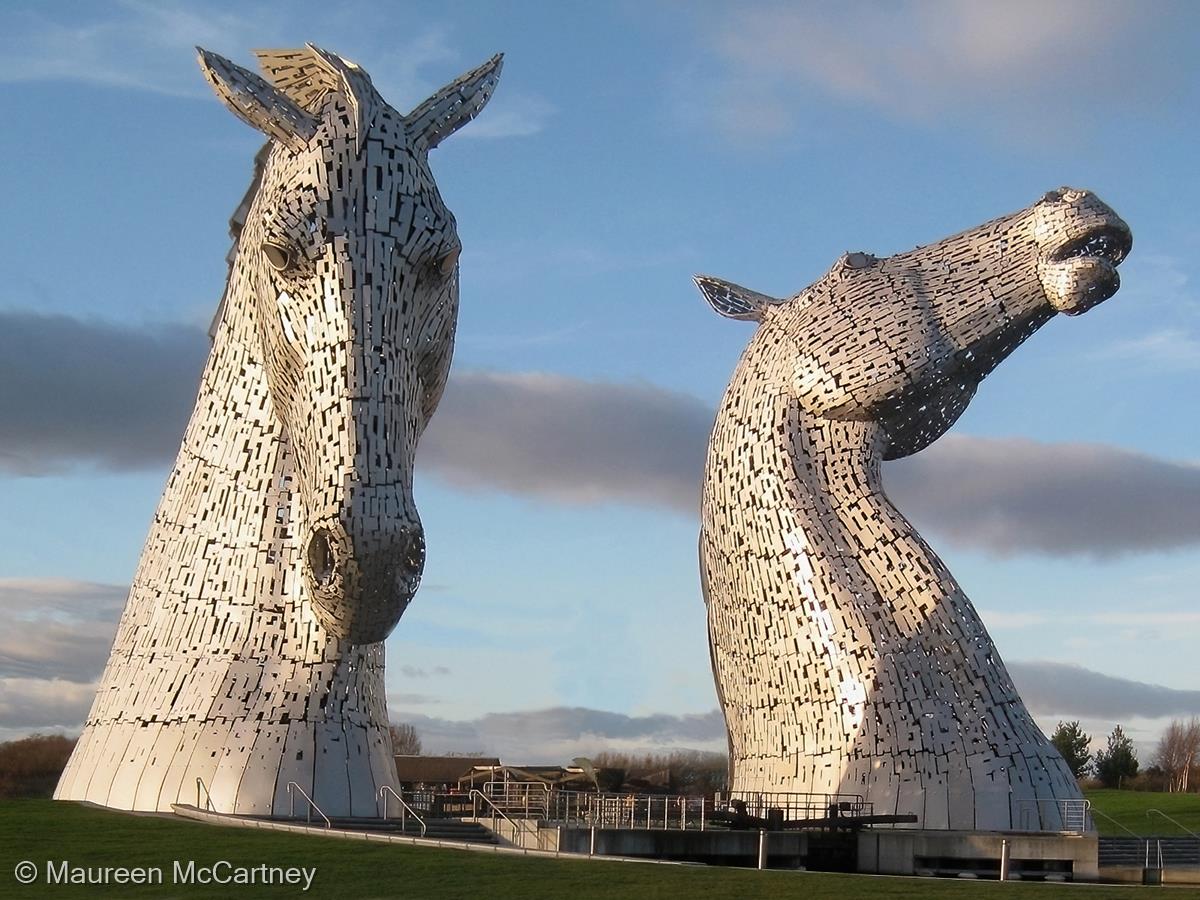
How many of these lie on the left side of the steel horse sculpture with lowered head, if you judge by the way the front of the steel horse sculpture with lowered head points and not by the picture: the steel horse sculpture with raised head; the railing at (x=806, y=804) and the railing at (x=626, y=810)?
3

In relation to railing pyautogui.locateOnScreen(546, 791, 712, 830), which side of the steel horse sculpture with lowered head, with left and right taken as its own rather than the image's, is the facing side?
left

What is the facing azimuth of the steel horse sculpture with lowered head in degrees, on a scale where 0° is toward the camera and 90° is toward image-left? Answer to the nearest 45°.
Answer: approximately 315°

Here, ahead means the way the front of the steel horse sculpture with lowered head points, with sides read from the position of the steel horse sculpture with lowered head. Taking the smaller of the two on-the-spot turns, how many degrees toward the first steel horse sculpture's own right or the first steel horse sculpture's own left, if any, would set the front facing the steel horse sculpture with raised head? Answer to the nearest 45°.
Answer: approximately 90° to the first steel horse sculpture's own left

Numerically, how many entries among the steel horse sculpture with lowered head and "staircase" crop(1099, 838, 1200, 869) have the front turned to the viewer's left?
0

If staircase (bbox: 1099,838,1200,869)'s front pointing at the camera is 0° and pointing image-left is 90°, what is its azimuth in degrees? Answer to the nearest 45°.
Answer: approximately 0°

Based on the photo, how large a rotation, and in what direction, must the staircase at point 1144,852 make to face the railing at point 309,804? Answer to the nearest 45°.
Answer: approximately 45° to its right

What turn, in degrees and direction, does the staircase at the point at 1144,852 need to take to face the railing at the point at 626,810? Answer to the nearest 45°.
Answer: approximately 90° to its right

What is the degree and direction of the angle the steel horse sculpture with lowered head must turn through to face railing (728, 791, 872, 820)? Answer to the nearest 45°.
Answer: approximately 90° to its left

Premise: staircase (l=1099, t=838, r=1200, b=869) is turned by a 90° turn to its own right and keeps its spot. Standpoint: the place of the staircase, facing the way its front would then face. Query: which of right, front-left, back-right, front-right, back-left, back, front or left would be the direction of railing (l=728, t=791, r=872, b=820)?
front

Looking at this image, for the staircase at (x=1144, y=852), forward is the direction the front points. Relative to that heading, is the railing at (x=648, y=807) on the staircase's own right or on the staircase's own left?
on the staircase's own right
